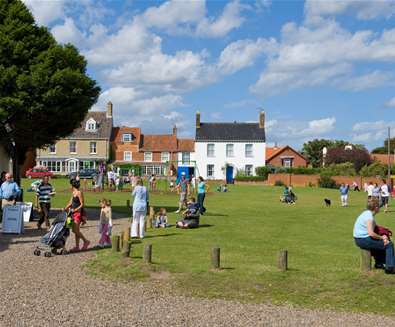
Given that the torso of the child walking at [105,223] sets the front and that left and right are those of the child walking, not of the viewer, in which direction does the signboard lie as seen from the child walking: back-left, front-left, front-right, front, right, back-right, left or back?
front-right

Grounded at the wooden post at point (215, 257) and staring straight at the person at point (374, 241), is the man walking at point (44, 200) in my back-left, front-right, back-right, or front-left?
back-left

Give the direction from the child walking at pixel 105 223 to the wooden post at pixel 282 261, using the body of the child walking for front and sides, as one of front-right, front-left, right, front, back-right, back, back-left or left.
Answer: back-left

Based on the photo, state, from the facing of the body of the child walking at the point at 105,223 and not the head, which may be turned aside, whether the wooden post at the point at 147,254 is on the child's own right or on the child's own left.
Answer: on the child's own left
